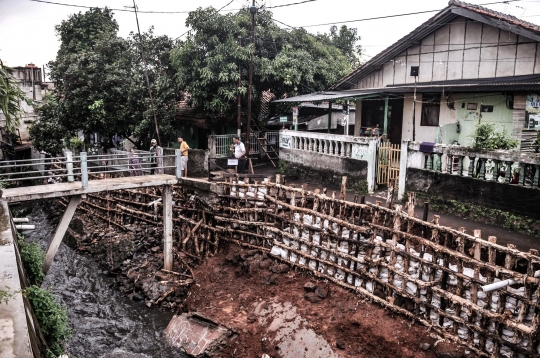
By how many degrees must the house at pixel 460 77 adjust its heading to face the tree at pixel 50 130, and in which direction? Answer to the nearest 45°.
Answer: approximately 45° to its right

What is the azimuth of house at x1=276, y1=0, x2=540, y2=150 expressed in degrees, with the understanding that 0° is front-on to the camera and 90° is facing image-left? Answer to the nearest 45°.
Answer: approximately 45°

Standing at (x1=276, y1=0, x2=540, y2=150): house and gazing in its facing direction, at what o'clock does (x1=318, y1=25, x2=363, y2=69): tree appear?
The tree is roughly at 4 o'clock from the house.

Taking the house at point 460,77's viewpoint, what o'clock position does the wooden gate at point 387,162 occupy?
The wooden gate is roughly at 12 o'clock from the house.

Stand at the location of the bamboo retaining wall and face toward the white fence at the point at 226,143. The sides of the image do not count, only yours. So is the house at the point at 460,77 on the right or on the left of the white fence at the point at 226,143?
right

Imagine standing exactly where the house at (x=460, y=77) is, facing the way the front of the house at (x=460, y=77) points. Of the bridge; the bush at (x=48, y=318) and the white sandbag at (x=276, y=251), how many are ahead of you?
3

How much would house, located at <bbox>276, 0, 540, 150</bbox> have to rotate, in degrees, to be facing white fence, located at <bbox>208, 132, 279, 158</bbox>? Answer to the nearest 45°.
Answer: approximately 45° to its right

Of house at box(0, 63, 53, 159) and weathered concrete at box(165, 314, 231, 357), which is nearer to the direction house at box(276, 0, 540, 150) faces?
the weathered concrete

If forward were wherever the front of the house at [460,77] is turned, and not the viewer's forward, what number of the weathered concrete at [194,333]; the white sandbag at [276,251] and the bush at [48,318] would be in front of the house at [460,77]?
3

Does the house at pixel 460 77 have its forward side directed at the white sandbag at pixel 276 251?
yes

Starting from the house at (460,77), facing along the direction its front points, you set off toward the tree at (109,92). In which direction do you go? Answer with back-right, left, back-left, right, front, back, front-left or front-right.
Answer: front-right

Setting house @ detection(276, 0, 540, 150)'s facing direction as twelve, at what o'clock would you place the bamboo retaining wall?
The bamboo retaining wall is roughly at 11 o'clock from the house.

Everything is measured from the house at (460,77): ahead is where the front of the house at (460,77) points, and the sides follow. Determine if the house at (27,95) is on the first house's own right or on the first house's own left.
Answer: on the first house's own right

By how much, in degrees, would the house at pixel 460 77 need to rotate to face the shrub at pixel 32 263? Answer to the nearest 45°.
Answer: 0° — it already faces it
